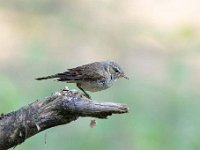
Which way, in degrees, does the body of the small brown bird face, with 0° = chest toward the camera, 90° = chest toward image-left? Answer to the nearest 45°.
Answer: approximately 270°
